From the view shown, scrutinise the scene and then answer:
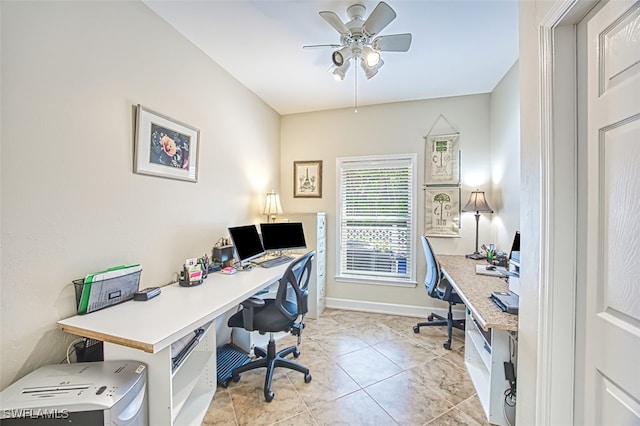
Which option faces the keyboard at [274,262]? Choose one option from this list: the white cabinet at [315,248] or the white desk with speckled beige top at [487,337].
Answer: the white desk with speckled beige top

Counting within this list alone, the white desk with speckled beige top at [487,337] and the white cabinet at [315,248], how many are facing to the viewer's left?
1

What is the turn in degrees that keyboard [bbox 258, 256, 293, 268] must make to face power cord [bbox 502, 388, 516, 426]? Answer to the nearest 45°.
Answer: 0° — it already faces it

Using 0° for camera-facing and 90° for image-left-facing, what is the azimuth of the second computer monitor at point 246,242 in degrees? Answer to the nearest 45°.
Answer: approximately 315°

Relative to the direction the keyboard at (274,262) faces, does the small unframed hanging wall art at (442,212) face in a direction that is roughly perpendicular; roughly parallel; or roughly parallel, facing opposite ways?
roughly perpendicular

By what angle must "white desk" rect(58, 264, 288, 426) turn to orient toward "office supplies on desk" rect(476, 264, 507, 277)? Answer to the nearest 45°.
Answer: approximately 45° to its left

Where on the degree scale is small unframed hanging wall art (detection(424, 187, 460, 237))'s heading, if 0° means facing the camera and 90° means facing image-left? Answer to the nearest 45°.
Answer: approximately 0°

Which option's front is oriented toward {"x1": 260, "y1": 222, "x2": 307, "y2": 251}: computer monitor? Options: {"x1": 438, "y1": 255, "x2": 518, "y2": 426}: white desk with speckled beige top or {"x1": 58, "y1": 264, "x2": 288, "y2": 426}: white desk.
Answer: {"x1": 438, "y1": 255, "x2": 518, "y2": 426}: white desk with speckled beige top

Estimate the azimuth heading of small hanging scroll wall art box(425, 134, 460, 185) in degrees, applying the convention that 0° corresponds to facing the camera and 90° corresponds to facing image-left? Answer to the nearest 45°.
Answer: approximately 0°

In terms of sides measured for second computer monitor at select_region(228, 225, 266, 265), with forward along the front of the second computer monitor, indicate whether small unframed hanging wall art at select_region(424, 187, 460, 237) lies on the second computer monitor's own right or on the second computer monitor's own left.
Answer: on the second computer monitor's own left
